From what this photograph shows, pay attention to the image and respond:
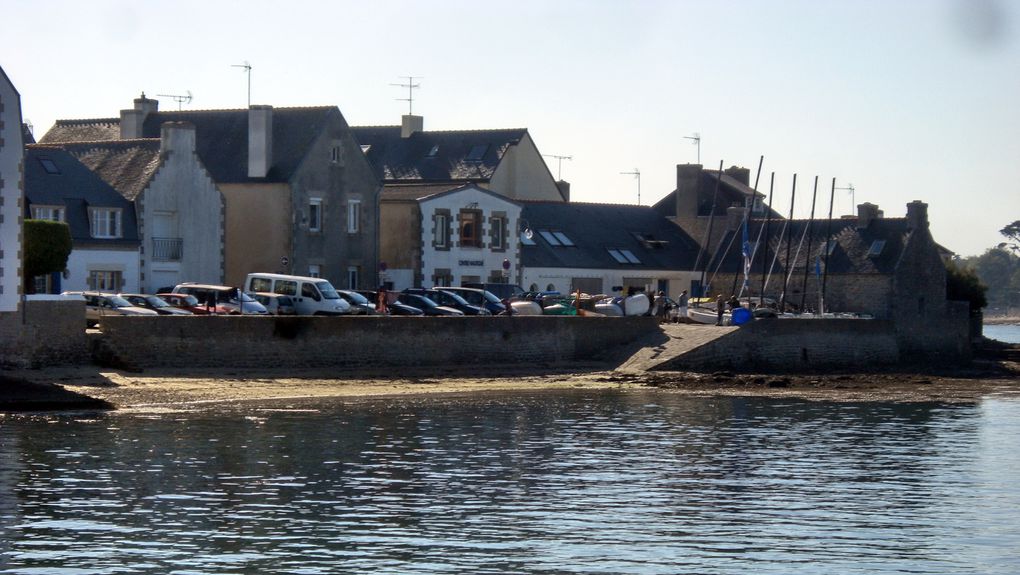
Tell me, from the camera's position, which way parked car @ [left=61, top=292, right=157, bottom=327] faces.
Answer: facing the viewer and to the right of the viewer

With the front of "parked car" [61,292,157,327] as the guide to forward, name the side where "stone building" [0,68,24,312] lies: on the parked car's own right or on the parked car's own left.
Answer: on the parked car's own right

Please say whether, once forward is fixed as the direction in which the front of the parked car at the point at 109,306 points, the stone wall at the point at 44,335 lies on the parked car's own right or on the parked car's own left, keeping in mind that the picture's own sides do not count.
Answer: on the parked car's own right

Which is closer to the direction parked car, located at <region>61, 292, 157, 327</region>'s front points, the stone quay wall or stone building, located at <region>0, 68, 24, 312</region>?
the stone quay wall

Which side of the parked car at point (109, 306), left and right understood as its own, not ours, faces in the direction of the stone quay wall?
front

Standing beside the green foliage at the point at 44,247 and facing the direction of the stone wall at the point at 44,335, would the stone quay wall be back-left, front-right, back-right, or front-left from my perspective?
front-left
